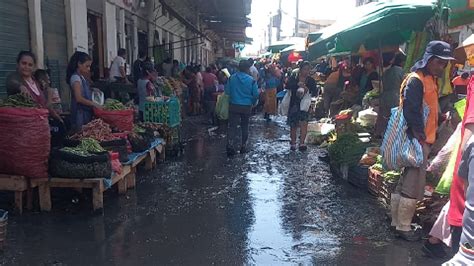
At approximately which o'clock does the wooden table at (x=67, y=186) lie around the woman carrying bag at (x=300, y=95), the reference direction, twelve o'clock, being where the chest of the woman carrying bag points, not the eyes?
The wooden table is roughly at 1 o'clock from the woman carrying bag.

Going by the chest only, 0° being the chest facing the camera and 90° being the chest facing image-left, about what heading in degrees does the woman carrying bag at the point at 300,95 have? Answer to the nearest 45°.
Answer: approximately 0°

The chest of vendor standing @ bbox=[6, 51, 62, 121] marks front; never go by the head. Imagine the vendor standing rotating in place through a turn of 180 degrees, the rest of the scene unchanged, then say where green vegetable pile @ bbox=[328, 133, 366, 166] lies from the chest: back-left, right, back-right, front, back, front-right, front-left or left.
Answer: back-right

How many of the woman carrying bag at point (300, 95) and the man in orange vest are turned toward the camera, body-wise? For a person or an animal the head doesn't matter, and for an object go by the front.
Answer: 1

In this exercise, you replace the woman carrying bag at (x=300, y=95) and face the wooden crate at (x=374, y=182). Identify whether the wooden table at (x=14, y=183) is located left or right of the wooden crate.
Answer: right

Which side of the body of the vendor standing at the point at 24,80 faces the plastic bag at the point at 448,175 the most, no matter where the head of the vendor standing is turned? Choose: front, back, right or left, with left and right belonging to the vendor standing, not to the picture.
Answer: front

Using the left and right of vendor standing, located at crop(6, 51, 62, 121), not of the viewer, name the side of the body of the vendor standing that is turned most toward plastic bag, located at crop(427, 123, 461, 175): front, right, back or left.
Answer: front

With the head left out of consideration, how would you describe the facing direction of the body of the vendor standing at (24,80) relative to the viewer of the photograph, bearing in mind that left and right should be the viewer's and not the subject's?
facing the viewer and to the right of the viewer

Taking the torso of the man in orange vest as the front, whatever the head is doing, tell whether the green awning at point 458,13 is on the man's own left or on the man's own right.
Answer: on the man's own left

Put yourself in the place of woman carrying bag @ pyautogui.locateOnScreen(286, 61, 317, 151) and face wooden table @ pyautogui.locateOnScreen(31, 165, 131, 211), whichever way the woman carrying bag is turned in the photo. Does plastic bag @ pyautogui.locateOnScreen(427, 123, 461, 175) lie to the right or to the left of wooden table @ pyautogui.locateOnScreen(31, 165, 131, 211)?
left
